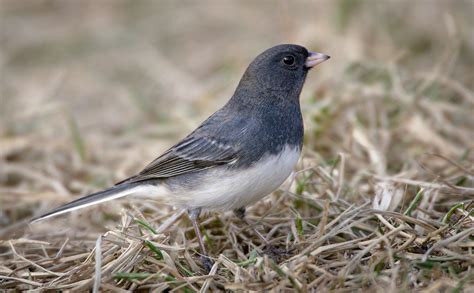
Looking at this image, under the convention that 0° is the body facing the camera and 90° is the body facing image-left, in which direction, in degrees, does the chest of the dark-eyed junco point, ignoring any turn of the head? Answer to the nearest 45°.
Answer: approximately 270°
